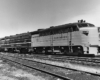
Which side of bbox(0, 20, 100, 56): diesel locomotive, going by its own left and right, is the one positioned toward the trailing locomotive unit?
back

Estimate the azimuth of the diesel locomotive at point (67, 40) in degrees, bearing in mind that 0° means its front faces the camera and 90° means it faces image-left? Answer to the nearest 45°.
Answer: approximately 315°
